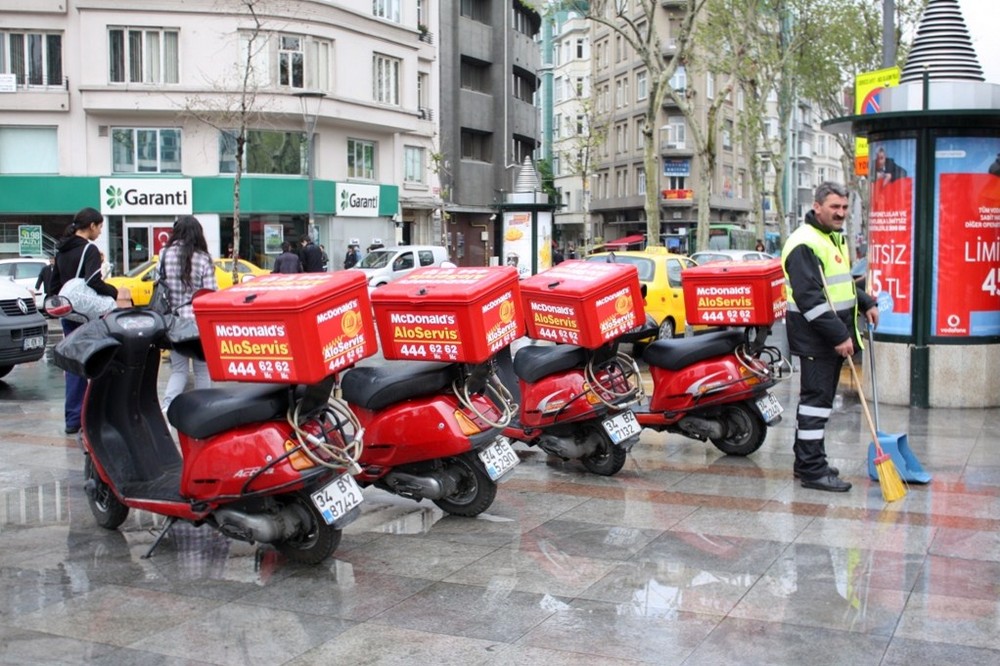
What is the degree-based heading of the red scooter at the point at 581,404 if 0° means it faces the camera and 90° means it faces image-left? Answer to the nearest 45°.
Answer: approximately 135°

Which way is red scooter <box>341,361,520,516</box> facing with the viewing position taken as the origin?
facing away from the viewer and to the left of the viewer

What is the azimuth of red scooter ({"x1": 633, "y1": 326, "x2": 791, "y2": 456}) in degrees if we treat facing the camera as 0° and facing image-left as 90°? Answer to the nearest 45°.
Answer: approximately 135°

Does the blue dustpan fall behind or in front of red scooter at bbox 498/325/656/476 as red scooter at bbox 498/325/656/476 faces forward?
behind

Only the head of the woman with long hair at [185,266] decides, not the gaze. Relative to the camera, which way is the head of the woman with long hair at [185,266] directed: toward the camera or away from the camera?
away from the camera

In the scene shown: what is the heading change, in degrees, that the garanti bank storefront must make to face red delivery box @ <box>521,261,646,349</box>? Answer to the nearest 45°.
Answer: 0° — it already faces it

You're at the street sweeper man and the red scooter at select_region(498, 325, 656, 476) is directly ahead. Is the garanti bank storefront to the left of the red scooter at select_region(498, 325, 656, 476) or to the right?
right

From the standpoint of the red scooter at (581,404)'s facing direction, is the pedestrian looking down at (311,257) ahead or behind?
ahead

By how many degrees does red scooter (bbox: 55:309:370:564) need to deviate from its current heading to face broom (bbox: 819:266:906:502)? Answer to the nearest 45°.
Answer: approximately 135° to its right

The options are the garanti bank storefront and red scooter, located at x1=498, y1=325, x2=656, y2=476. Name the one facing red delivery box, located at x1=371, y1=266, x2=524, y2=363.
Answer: the garanti bank storefront

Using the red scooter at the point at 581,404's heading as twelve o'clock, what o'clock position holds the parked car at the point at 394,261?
The parked car is roughly at 1 o'clock from the red scooter.
